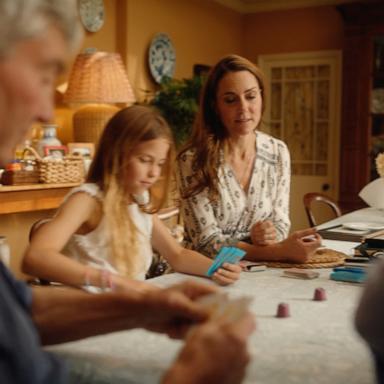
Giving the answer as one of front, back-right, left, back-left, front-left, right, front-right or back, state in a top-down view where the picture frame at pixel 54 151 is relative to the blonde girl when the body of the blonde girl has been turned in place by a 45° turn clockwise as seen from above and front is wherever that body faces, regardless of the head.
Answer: back

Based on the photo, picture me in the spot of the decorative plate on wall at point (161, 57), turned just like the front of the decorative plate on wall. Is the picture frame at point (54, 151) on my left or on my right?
on my right

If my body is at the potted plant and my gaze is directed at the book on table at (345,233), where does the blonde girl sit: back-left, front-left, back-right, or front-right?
front-right

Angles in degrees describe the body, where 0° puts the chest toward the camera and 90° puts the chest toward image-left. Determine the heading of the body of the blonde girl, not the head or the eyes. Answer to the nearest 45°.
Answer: approximately 315°

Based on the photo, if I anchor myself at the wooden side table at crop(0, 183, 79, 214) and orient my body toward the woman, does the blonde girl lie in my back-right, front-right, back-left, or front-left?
front-right

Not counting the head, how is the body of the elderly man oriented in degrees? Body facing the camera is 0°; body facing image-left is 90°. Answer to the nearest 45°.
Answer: approximately 270°

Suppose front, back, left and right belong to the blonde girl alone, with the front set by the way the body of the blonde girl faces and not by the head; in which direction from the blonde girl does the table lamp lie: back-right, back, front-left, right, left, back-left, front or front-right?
back-left

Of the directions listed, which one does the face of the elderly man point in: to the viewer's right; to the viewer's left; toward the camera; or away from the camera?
to the viewer's right

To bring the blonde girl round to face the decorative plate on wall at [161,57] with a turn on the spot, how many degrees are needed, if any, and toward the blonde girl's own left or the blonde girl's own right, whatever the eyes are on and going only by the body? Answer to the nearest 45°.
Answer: approximately 135° to the blonde girl's own left

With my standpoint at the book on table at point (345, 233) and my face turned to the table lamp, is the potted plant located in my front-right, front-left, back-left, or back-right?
front-right

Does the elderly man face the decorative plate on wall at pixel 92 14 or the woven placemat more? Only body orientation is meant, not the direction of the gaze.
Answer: the woven placemat

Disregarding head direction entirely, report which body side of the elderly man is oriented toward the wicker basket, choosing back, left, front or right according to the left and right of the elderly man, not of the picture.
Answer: left
